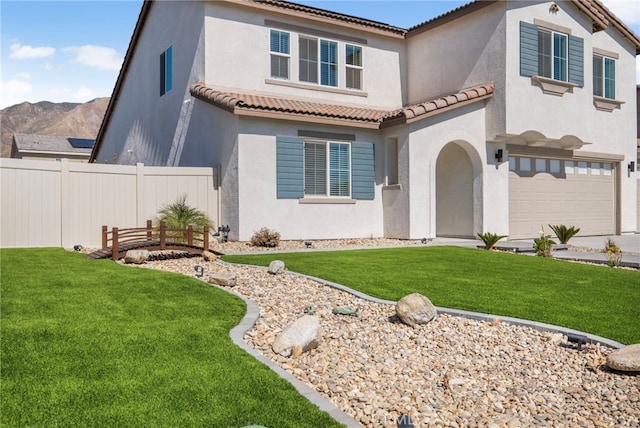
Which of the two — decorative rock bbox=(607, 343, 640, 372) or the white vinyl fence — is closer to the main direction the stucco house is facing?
the decorative rock

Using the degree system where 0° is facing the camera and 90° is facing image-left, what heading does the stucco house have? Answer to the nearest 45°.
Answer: approximately 315°

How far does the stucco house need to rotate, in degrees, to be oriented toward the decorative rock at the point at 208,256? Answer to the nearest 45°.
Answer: approximately 90° to its right

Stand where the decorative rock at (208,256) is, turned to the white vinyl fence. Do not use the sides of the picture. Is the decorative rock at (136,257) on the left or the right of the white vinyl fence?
left

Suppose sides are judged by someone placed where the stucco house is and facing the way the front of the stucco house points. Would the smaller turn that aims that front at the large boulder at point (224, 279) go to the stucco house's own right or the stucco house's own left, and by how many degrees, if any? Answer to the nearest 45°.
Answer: approximately 45° to the stucco house's own right

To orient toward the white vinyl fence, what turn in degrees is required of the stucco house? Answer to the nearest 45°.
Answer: approximately 90° to its right

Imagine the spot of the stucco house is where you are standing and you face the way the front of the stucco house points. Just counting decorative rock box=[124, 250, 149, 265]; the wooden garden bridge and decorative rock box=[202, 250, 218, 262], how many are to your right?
3

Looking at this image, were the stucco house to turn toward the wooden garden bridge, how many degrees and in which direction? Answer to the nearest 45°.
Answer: approximately 90° to its right

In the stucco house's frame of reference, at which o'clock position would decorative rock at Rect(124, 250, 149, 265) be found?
The decorative rock is roughly at 3 o'clock from the stucco house.

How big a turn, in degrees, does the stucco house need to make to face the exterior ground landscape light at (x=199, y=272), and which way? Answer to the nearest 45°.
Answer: approximately 90° to its right

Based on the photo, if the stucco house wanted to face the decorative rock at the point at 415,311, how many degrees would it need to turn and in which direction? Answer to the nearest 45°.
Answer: approximately 45° to its right

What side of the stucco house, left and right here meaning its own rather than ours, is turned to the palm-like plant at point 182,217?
right
